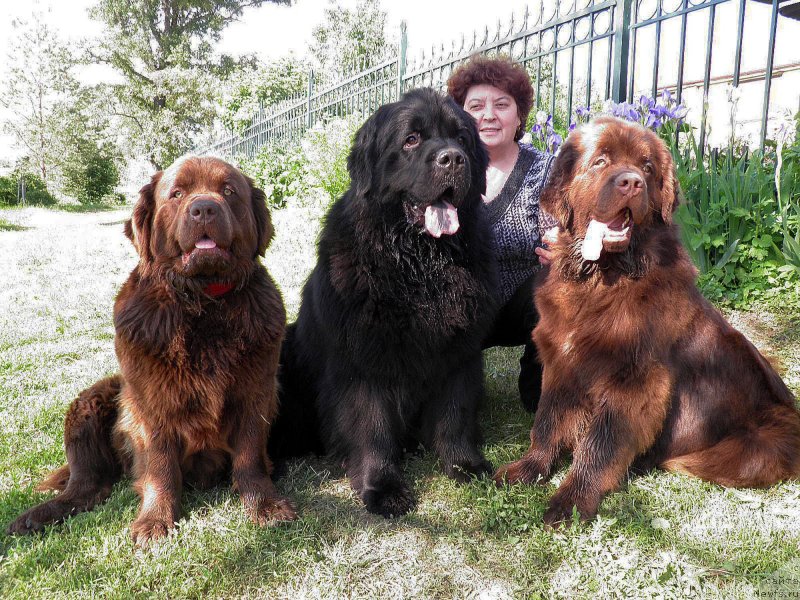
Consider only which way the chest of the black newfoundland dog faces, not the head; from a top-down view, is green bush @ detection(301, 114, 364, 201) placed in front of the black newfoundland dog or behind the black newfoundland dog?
behind

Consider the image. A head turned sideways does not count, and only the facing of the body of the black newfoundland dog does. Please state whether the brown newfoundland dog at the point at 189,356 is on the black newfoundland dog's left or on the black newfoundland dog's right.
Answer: on the black newfoundland dog's right

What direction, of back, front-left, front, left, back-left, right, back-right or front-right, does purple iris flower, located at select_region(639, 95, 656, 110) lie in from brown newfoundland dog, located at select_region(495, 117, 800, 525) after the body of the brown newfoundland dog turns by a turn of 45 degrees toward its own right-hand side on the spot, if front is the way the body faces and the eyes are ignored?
right

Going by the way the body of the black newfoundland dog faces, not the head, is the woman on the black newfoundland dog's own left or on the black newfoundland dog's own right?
on the black newfoundland dog's own left

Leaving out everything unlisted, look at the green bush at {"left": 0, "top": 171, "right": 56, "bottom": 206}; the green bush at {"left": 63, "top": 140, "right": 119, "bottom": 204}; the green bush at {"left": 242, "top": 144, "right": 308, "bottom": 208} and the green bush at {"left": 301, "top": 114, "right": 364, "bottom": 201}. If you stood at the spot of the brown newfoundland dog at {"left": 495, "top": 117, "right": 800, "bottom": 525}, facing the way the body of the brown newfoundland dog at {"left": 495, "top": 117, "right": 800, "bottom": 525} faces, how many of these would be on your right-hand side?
4

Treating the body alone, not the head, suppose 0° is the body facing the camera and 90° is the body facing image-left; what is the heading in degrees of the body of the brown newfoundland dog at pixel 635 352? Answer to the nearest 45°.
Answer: approximately 45°

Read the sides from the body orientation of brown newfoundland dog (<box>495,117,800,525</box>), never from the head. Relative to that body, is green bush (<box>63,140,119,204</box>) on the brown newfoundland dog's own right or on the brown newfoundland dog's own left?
on the brown newfoundland dog's own right

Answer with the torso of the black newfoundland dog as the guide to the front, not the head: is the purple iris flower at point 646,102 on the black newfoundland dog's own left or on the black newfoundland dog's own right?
on the black newfoundland dog's own left

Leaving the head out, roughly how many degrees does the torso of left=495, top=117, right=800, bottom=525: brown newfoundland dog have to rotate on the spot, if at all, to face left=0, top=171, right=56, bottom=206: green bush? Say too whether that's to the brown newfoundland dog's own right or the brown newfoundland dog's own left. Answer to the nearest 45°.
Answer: approximately 90° to the brown newfoundland dog's own right

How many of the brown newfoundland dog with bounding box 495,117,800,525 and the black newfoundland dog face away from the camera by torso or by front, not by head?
0

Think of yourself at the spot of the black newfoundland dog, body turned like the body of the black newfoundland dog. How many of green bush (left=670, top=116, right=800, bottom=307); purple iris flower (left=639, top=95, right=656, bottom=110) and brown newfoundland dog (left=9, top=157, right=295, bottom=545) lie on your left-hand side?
2

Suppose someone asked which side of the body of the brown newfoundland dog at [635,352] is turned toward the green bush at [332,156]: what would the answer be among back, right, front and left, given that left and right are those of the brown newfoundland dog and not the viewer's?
right

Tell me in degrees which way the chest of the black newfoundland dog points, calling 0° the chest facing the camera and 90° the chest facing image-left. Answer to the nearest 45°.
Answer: approximately 315°
